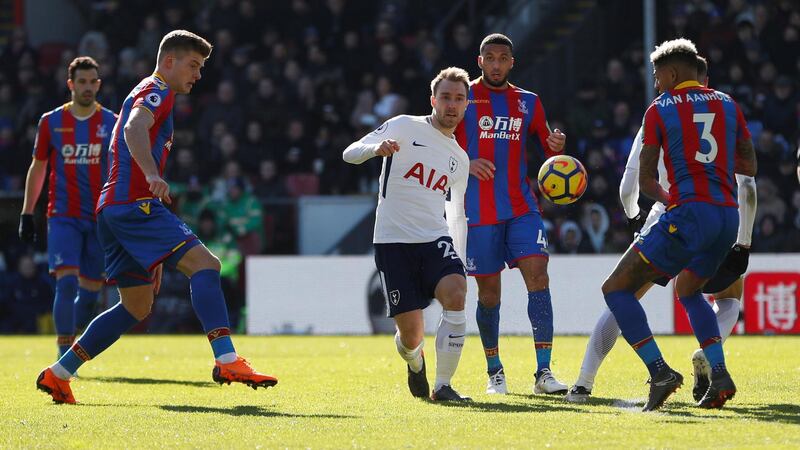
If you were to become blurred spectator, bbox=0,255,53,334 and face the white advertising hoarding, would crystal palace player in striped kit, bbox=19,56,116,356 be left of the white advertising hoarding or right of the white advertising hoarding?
right

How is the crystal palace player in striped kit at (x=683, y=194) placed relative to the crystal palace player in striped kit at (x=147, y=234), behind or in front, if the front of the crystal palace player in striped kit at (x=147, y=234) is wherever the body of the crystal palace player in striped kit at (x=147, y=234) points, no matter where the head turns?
in front

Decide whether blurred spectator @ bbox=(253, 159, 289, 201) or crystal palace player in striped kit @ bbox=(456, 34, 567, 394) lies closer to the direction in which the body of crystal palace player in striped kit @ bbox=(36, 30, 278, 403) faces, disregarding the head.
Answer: the crystal palace player in striped kit

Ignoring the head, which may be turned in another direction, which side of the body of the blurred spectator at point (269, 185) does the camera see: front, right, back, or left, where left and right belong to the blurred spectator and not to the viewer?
front

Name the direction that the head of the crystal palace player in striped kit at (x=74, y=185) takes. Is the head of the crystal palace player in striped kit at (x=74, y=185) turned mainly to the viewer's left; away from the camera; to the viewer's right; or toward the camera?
toward the camera

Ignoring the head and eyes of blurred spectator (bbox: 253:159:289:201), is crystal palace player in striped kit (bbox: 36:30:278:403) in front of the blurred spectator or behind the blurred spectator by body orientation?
in front

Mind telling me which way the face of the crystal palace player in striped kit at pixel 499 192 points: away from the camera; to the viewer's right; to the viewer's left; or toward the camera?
toward the camera

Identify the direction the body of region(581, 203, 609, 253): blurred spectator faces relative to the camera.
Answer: toward the camera

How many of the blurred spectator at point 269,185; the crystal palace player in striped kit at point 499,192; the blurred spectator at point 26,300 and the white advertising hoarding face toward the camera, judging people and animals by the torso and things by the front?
4

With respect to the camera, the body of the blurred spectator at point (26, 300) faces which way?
toward the camera

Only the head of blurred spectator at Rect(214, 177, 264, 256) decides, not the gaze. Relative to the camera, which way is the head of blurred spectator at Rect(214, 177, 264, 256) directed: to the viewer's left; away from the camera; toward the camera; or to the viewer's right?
toward the camera

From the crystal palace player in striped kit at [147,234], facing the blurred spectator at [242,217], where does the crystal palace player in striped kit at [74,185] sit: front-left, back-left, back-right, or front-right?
front-left
